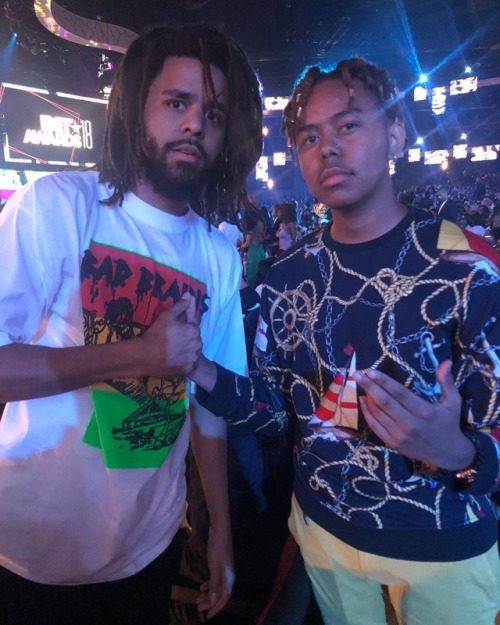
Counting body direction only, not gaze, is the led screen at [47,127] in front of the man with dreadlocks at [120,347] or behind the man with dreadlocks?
behind

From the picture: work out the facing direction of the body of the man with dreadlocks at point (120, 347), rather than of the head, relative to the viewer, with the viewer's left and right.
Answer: facing the viewer and to the right of the viewer

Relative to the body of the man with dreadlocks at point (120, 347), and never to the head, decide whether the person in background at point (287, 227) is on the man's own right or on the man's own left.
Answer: on the man's own left
